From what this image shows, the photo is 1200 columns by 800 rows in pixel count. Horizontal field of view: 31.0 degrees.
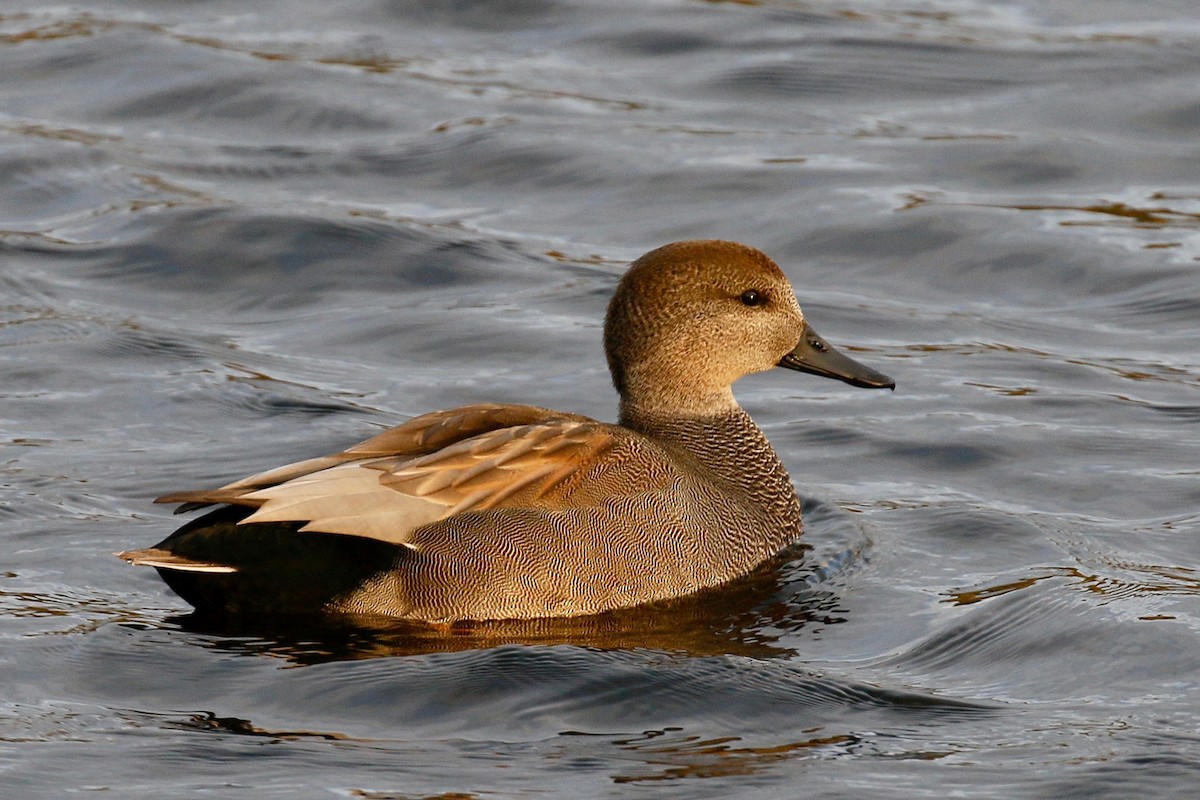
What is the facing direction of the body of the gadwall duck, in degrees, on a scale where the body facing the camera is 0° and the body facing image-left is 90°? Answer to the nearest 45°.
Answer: approximately 270°
